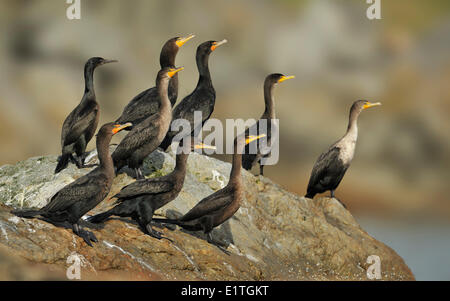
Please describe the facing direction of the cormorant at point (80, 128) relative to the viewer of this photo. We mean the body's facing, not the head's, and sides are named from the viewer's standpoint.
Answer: facing to the right of the viewer

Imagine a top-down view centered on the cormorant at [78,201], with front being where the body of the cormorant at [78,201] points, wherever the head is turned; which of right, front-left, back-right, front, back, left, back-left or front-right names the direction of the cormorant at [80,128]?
left

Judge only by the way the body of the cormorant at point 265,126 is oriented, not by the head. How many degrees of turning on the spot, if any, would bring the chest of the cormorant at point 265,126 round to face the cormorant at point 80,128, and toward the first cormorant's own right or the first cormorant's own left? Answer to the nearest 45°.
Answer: approximately 135° to the first cormorant's own right

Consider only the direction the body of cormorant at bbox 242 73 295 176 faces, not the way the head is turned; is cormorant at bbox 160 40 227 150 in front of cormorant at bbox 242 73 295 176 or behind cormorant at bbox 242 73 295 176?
behind

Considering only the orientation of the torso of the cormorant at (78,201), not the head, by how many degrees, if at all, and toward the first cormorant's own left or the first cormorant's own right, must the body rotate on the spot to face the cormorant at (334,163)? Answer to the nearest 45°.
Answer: approximately 45° to the first cormorant's own left

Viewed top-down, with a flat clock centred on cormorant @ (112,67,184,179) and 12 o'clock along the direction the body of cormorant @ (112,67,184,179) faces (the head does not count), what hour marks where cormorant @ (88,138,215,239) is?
cormorant @ (88,138,215,239) is roughly at 3 o'clock from cormorant @ (112,67,184,179).

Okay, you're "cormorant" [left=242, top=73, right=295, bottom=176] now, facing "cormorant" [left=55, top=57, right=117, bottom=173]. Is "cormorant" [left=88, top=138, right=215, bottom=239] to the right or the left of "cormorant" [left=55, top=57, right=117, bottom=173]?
left

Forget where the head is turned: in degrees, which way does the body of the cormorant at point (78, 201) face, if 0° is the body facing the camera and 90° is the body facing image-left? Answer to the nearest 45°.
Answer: approximately 270°

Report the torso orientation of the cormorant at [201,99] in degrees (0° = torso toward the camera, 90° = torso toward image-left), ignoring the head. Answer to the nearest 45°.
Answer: approximately 270°

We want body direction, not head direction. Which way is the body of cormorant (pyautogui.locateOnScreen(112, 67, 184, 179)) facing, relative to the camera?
to the viewer's right

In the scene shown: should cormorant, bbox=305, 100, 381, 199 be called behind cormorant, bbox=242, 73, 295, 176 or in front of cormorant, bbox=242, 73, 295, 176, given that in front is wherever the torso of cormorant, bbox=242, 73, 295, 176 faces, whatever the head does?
in front

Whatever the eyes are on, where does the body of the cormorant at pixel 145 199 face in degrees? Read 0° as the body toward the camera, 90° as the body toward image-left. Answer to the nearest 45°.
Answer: approximately 270°

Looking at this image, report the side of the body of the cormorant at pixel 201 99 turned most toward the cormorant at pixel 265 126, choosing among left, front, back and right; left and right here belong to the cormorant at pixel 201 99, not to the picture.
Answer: front

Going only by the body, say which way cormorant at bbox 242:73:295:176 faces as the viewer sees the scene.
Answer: to the viewer's right
